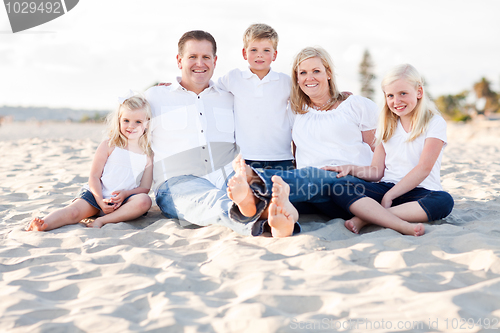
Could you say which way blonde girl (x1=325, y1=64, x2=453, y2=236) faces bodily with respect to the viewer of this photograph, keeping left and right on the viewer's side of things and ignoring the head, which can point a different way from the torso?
facing the viewer and to the left of the viewer

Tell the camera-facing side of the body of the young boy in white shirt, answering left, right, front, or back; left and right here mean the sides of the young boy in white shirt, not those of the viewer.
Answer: front

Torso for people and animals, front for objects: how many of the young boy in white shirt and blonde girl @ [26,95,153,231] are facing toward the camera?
2

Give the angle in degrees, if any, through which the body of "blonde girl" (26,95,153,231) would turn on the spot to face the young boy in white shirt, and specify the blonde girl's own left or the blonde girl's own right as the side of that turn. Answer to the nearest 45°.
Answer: approximately 90° to the blonde girl's own left

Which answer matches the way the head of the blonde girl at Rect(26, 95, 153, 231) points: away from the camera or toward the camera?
toward the camera

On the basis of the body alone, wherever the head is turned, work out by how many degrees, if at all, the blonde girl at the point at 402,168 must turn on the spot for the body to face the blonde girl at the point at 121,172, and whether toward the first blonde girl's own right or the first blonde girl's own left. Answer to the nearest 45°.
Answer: approximately 45° to the first blonde girl's own right

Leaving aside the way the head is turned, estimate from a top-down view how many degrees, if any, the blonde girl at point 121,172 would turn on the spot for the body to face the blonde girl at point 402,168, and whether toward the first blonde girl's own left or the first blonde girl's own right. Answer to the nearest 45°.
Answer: approximately 45° to the first blonde girl's own left

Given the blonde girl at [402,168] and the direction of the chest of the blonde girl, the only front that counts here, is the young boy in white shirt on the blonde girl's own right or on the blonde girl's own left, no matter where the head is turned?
on the blonde girl's own right

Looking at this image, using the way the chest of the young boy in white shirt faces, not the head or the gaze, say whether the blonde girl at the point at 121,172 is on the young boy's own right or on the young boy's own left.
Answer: on the young boy's own right

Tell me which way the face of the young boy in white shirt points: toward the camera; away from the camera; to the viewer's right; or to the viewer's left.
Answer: toward the camera
